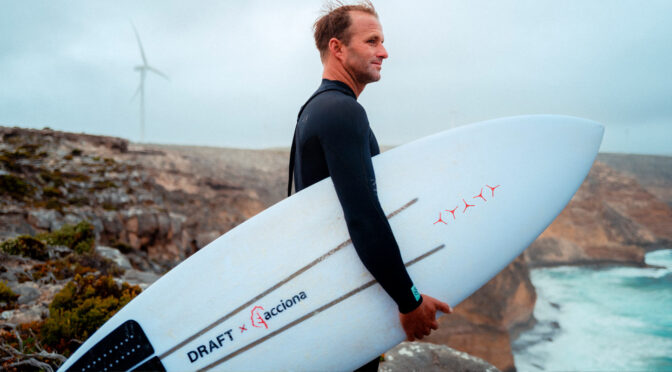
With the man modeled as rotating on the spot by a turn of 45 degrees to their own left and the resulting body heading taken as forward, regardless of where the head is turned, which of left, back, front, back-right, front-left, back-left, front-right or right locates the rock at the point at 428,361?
front-left

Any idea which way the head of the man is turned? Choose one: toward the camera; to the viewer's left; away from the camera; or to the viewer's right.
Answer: to the viewer's right

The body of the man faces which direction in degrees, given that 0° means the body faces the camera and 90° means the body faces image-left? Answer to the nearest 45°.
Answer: approximately 270°

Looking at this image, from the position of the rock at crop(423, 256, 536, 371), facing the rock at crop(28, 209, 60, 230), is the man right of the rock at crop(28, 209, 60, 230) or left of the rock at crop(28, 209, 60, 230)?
left

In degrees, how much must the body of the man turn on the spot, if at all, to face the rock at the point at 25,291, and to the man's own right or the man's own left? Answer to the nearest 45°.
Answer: approximately 135° to the man's own left

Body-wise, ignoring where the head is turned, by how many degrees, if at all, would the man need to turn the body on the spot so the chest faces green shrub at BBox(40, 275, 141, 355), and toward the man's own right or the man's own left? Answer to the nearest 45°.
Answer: approximately 135° to the man's own left
